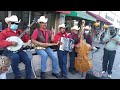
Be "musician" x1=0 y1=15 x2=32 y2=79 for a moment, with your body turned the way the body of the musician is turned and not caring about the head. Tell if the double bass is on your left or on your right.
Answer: on your left

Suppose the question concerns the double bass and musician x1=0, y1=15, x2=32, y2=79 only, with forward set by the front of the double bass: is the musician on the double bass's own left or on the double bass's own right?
on the double bass's own right

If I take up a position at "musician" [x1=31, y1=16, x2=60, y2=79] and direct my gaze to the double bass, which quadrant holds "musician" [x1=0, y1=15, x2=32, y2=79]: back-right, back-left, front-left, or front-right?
back-right

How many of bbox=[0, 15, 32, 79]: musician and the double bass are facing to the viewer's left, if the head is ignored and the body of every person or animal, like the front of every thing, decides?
0

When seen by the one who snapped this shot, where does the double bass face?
facing the viewer

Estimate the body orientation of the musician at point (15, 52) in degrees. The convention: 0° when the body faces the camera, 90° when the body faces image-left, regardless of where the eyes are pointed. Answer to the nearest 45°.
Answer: approximately 315°

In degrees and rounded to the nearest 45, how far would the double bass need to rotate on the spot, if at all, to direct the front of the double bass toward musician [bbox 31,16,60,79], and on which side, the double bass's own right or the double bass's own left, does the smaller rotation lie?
approximately 45° to the double bass's own right
